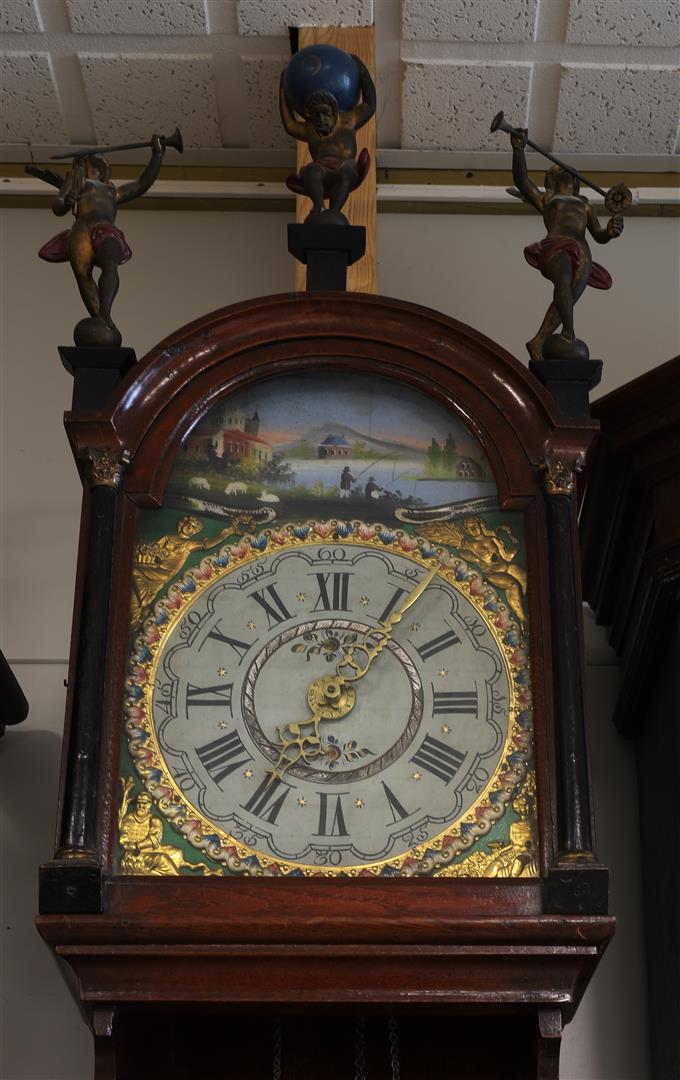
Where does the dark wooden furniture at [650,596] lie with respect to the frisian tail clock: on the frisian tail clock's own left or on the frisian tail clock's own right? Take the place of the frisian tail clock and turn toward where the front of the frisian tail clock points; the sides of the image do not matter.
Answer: on the frisian tail clock's own left

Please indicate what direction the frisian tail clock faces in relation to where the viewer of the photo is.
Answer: facing the viewer

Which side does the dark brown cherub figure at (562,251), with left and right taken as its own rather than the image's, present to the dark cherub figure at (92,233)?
right

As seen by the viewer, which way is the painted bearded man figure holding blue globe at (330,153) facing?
toward the camera

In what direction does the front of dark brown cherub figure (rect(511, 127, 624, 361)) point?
toward the camera
